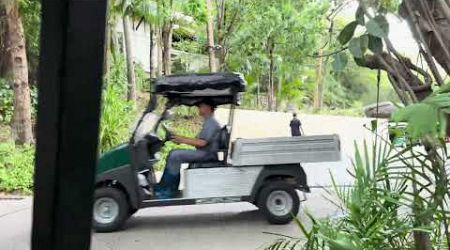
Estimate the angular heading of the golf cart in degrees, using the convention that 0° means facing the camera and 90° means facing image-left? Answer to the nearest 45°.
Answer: approximately 90°

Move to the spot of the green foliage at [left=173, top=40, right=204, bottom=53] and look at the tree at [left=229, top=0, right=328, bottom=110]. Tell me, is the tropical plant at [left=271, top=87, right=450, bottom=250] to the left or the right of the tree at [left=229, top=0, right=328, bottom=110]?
right

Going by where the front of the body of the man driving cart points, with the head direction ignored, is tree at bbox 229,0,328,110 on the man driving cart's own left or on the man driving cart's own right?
on the man driving cart's own right

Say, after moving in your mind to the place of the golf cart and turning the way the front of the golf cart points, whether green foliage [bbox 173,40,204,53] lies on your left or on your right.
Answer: on your right

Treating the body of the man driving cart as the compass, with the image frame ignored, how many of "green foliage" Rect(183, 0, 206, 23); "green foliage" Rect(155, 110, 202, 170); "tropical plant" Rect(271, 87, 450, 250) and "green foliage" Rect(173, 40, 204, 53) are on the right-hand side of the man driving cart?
3

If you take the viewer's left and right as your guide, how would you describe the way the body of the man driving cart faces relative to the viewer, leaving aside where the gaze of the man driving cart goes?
facing to the left of the viewer

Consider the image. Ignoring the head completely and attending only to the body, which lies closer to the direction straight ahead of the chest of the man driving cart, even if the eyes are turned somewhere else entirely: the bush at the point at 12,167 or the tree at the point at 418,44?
the bush

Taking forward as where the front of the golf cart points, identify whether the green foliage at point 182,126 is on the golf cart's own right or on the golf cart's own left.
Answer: on the golf cart's own right

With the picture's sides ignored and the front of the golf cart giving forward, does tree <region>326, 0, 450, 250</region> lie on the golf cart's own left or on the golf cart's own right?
on the golf cart's own left

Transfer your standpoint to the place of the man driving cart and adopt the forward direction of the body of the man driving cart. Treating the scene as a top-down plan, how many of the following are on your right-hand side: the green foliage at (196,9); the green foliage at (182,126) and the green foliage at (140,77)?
3

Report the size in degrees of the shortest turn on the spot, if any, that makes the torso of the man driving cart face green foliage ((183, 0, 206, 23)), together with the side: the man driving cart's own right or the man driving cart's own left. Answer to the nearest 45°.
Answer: approximately 90° to the man driving cart's own right
